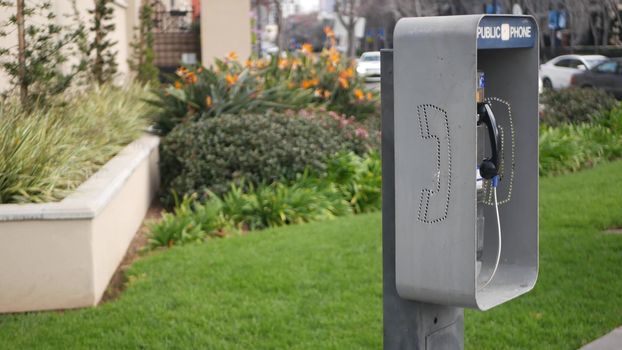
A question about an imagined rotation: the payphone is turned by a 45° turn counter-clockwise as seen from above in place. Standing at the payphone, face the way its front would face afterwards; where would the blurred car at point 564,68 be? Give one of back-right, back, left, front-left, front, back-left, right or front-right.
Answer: left

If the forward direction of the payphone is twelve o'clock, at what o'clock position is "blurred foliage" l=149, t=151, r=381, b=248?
The blurred foliage is roughly at 7 o'clock from the payphone.

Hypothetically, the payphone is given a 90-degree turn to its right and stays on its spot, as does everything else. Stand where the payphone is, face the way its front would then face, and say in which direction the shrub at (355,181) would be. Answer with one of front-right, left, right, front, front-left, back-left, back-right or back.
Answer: back-right

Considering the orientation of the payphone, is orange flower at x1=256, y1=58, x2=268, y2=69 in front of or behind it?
behind

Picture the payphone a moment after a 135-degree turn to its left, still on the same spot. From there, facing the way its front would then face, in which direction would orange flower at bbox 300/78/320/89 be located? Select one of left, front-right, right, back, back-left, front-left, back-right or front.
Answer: front

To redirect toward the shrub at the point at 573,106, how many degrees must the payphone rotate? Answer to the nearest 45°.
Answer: approximately 135° to its left

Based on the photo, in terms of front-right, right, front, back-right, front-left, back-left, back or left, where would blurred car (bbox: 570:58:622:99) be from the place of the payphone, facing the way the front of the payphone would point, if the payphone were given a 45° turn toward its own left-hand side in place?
left

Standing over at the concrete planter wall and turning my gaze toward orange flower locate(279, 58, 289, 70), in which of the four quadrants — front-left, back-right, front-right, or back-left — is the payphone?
back-right

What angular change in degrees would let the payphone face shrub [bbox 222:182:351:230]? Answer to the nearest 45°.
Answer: approximately 135° to its left

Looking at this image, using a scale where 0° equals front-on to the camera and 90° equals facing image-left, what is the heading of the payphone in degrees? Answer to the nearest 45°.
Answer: approximately 315°

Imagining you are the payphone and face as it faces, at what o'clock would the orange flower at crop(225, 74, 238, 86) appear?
The orange flower is roughly at 7 o'clock from the payphone.

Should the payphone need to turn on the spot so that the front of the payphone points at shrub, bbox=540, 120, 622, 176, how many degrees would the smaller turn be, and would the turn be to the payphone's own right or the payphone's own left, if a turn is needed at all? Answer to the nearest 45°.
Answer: approximately 135° to the payphone's own left
